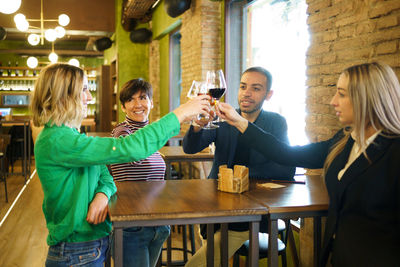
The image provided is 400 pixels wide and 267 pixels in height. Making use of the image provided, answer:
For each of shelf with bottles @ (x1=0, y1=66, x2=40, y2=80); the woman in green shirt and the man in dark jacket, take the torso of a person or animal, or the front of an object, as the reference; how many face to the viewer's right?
1

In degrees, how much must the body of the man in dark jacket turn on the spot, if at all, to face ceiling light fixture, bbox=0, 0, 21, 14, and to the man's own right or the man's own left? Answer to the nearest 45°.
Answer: approximately 90° to the man's own right

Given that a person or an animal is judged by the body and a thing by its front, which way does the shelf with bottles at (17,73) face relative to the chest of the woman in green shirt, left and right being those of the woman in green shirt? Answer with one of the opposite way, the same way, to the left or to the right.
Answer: to the right

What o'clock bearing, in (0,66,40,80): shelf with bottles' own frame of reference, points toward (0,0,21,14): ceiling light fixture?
The ceiling light fixture is roughly at 12 o'clock from the shelf with bottles.

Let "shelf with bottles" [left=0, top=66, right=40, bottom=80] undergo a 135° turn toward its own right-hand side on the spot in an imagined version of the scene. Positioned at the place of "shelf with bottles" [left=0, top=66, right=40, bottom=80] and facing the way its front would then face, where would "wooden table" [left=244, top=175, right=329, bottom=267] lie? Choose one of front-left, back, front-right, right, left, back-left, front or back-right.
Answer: back-left

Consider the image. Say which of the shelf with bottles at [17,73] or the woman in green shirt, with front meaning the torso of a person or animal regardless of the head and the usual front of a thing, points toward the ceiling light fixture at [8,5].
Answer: the shelf with bottles

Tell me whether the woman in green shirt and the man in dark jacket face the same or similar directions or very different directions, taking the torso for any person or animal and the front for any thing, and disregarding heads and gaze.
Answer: very different directions

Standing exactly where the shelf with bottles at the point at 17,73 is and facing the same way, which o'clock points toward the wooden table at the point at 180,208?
The wooden table is roughly at 12 o'clock from the shelf with bottles.

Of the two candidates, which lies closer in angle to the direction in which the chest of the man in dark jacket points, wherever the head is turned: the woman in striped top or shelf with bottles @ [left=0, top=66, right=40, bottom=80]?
the woman in striped top

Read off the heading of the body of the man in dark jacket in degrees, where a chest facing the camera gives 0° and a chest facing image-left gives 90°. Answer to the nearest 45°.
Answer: approximately 45°

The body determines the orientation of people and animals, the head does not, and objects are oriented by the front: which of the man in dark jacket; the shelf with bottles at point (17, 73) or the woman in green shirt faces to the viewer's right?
the woman in green shirt

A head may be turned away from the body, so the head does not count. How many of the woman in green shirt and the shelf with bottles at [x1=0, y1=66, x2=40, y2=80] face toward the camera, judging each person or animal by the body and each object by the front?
1

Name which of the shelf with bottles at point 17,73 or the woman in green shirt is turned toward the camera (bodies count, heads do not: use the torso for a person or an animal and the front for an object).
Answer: the shelf with bottles

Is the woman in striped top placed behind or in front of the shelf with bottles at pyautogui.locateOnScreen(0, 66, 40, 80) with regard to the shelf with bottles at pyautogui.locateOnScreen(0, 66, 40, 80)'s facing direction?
in front

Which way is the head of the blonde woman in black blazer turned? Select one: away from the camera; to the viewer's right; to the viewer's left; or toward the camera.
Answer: to the viewer's left

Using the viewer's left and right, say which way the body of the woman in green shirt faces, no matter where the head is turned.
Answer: facing to the right of the viewer
